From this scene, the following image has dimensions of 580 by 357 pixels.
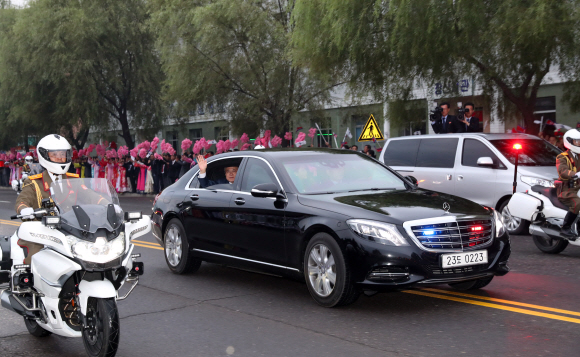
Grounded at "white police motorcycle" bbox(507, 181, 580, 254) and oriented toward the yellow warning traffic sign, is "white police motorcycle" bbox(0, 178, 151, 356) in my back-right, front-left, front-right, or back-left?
back-left

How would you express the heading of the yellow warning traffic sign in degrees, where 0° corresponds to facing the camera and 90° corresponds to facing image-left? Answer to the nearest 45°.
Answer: approximately 0°

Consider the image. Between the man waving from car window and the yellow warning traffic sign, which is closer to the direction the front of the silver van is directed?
the man waving from car window

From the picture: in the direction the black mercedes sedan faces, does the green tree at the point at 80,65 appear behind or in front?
behind

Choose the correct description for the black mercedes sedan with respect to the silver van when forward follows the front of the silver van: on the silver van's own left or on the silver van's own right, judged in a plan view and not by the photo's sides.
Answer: on the silver van's own right

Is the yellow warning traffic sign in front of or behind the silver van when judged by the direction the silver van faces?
behind

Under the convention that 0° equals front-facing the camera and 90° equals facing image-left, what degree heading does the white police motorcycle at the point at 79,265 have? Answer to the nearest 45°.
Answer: approximately 315°

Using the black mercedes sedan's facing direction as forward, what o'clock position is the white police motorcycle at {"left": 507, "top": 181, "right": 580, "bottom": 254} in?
The white police motorcycle is roughly at 9 o'clock from the black mercedes sedan.

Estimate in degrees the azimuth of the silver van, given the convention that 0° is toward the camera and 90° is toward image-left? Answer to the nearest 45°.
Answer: approximately 315°
